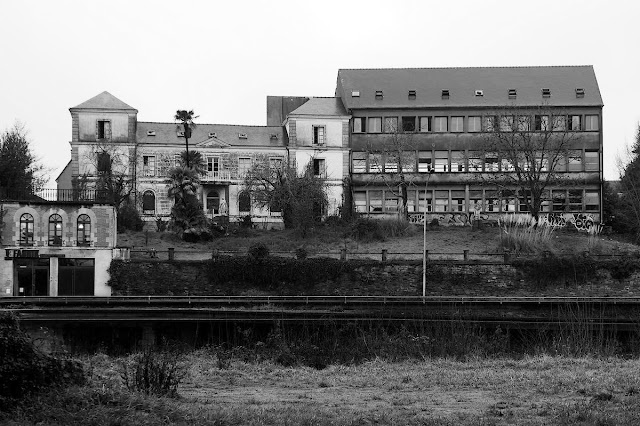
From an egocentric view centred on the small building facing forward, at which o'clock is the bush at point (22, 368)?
The bush is roughly at 12 o'clock from the small building.

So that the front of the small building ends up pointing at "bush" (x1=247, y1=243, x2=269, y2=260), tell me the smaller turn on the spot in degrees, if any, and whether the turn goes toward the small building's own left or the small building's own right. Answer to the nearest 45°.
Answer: approximately 90° to the small building's own left

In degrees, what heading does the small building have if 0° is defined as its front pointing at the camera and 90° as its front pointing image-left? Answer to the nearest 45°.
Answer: approximately 0°

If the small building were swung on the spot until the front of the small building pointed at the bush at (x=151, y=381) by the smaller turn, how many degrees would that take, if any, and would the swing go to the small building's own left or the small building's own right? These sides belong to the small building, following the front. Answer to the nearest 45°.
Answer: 0° — it already faces it
